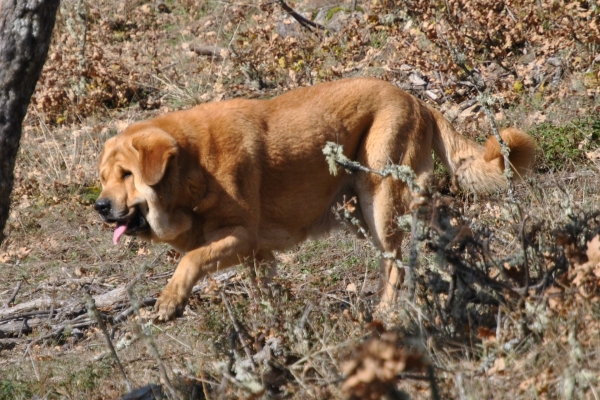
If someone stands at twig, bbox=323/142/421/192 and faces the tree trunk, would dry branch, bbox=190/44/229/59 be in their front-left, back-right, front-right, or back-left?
front-right

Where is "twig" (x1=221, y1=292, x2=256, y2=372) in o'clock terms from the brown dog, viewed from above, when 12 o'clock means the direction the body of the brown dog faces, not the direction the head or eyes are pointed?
The twig is roughly at 9 o'clock from the brown dog.

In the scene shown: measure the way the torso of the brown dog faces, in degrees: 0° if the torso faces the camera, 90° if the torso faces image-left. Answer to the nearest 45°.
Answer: approximately 90°

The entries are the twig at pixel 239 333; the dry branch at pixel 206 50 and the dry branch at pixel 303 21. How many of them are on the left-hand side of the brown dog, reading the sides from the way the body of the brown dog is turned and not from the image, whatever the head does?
1

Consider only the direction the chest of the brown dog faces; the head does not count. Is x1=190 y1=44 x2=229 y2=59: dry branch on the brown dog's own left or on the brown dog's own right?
on the brown dog's own right

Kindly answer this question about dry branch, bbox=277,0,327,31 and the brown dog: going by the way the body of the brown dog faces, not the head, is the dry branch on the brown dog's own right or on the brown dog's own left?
on the brown dog's own right
